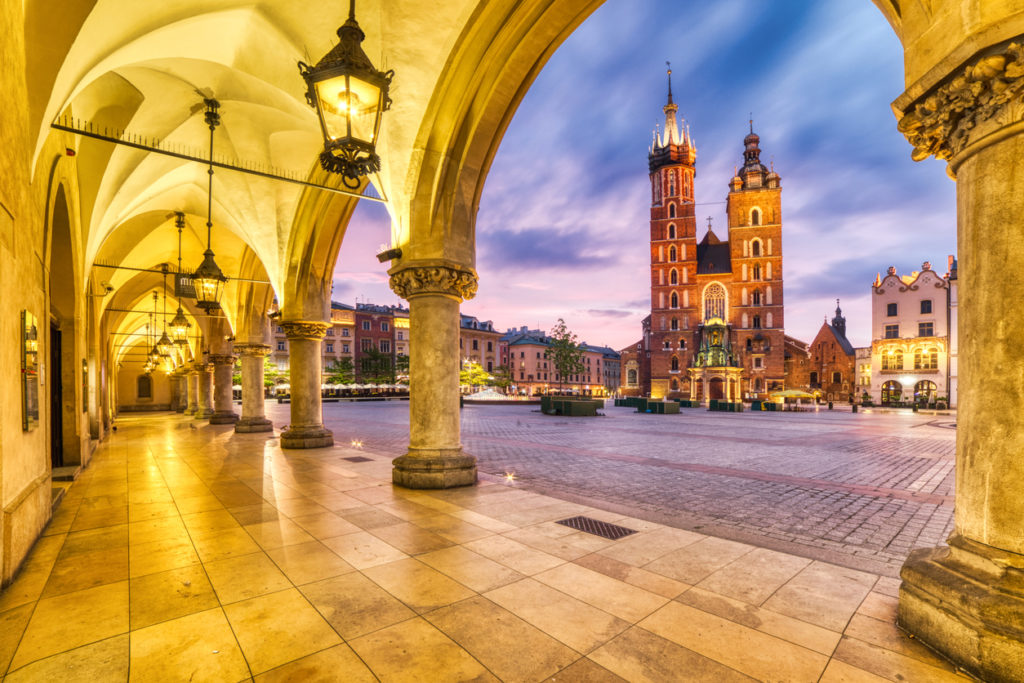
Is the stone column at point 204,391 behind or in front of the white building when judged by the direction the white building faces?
in front

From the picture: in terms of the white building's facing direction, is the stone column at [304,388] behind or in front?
in front

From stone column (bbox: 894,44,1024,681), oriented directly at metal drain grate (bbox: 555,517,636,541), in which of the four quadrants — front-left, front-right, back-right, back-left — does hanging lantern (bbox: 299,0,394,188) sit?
front-left

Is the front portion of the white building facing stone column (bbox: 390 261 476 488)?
yes

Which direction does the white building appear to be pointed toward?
toward the camera

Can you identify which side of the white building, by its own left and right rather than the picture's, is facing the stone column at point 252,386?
front

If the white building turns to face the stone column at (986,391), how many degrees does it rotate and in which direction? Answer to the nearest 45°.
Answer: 0° — it already faces it

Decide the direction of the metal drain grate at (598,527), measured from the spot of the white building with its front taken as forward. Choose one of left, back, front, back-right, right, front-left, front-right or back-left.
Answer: front

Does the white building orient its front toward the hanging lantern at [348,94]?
yes
